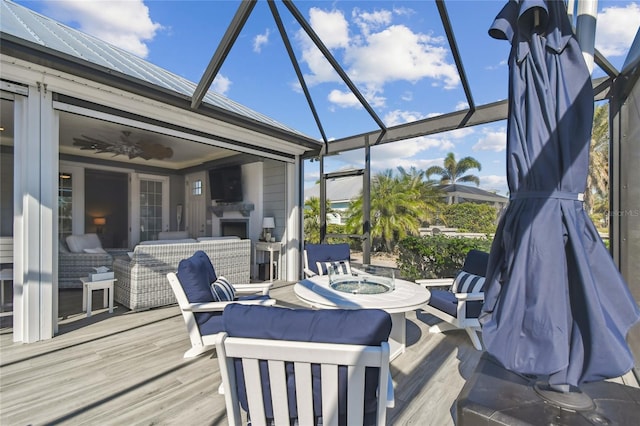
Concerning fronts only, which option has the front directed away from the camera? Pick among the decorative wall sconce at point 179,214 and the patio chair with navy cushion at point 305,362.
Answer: the patio chair with navy cushion

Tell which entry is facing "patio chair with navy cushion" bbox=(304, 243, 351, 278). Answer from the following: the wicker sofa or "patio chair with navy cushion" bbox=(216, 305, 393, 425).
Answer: "patio chair with navy cushion" bbox=(216, 305, 393, 425)

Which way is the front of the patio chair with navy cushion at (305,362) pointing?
away from the camera

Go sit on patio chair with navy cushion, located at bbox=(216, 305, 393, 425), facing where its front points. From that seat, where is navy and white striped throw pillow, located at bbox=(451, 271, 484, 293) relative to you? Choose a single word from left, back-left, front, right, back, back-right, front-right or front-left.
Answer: front-right

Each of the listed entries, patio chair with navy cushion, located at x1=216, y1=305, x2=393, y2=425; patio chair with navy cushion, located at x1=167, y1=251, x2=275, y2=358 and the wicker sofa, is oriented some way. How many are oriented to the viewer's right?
1

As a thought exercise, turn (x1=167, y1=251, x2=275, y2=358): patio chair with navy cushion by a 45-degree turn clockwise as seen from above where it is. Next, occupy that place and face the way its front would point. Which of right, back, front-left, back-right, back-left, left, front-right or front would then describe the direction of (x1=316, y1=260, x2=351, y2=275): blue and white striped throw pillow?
left

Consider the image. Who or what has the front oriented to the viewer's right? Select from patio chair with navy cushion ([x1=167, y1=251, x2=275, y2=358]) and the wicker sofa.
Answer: the patio chair with navy cushion

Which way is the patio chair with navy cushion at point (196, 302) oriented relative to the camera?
to the viewer's right

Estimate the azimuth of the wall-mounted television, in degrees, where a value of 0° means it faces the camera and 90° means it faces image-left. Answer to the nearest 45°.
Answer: approximately 45°

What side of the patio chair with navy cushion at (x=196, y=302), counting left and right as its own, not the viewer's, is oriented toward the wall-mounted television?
left

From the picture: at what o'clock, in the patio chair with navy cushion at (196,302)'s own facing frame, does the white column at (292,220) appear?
The white column is roughly at 10 o'clock from the patio chair with navy cushion.

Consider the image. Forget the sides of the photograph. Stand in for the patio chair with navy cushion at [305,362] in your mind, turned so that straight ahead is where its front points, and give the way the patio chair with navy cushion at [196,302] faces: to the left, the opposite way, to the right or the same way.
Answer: to the right

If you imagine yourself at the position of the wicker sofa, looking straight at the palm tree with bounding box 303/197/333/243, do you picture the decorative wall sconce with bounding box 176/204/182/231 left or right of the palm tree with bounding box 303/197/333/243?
left

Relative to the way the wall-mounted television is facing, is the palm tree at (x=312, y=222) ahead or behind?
behind

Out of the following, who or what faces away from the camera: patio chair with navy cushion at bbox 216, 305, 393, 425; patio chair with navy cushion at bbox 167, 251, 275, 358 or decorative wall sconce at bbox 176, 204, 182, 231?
patio chair with navy cushion at bbox 216, 305, 393, 425

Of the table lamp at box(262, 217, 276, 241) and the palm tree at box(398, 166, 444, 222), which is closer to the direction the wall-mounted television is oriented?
the table lamp

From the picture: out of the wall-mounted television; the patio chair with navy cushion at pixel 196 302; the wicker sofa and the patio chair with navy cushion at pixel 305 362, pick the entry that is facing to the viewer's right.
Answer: the patio chair with navy cushion at pixel 196 302
